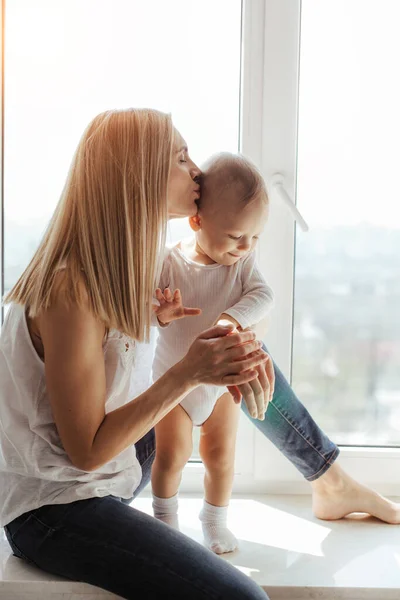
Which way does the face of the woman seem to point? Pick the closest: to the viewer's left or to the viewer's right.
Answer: to the viewer's right

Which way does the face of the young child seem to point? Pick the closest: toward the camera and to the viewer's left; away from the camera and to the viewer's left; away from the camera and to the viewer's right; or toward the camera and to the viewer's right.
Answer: toward the camera and to the viewer's right

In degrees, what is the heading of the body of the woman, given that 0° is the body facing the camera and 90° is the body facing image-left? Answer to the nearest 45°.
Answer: approximately 270°

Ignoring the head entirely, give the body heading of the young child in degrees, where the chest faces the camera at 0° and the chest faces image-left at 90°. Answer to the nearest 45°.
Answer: approximately 0°
